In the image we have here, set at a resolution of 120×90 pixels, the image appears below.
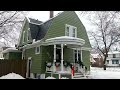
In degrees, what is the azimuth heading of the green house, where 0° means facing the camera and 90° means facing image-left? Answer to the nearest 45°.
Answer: approximately 315°

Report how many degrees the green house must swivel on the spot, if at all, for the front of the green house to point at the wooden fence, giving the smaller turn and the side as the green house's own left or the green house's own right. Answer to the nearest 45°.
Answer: approximately 90° to the green house's own right
